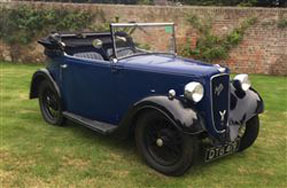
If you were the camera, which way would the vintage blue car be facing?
facing the viewer and to the right of the viewer
